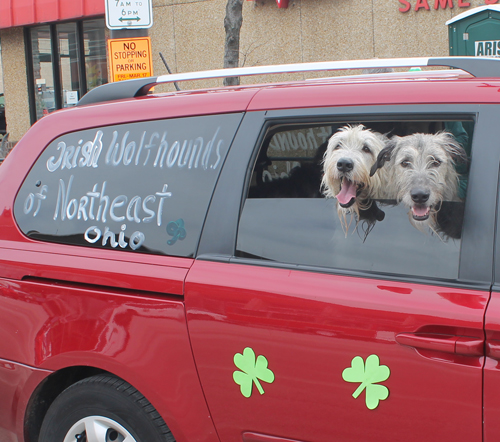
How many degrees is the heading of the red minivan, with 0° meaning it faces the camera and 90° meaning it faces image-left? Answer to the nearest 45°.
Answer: approximately 270°

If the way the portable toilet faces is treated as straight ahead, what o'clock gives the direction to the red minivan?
The red minivan is roughly at 12 o'clock from the portable toilet.

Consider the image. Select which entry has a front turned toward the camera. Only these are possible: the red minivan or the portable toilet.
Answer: the portable toilet

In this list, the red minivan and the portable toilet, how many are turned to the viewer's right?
1

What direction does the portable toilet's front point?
toward the camera

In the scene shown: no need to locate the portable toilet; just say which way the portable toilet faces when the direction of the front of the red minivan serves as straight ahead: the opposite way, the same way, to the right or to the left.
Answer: to the right

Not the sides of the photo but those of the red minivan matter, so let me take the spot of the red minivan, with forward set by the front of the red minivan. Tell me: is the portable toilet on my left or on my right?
on my left
